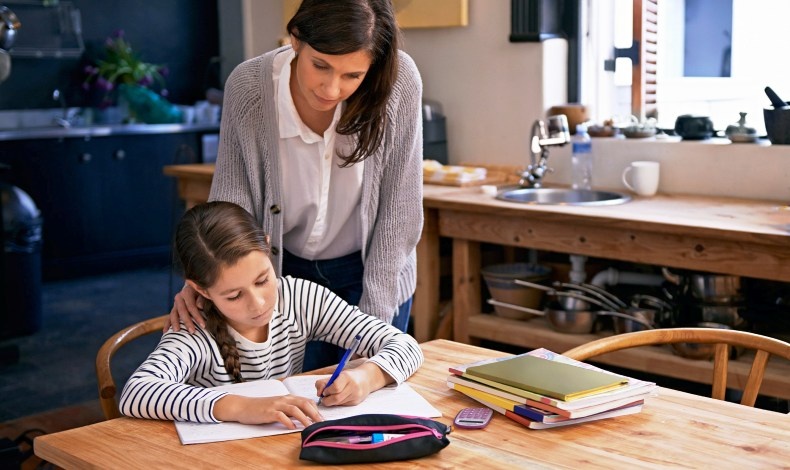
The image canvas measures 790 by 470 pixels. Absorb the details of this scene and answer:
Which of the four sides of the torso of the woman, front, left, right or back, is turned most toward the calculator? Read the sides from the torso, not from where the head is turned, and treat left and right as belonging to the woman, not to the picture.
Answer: front

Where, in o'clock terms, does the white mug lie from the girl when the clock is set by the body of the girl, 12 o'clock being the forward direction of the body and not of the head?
The white mug is roughly at 9 o'clock from the girl.

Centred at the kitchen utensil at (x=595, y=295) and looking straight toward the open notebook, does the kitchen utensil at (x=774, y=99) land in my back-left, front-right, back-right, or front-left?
back-left

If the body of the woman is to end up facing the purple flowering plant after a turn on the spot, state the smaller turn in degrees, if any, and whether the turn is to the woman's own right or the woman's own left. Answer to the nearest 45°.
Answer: approximately 180°

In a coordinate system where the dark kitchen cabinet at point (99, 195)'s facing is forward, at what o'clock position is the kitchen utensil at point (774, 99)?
The kitchen utensil is roughly at 11 o'clock from the dark kitchen cabinet.

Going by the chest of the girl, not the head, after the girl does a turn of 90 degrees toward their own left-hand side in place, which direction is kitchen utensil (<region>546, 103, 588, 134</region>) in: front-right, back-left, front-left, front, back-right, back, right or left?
front

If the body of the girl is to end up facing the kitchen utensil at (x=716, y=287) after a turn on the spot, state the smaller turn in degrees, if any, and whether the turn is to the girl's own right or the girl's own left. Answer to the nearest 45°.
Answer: approximately 90° to the girl's own left

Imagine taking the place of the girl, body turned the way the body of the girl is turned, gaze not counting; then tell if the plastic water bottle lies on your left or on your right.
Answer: on your left

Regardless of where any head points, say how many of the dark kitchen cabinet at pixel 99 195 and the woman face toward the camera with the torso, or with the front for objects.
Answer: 2

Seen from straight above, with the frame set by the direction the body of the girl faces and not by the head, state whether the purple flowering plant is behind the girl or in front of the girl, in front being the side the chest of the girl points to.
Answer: behind

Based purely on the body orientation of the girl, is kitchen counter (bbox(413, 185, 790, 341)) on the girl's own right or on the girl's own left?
on the girl's own left

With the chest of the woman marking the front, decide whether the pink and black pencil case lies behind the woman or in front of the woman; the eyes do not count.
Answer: in front

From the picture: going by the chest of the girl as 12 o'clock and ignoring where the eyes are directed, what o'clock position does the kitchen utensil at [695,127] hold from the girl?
The kitchen utensil is roughly at 9 o'clock from the girl.

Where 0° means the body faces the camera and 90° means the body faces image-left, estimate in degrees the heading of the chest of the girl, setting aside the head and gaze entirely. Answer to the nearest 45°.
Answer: approximately 315°

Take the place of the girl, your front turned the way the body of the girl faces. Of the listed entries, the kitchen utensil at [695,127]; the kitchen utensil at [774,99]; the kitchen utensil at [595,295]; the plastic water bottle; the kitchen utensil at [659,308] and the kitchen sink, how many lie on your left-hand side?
6
